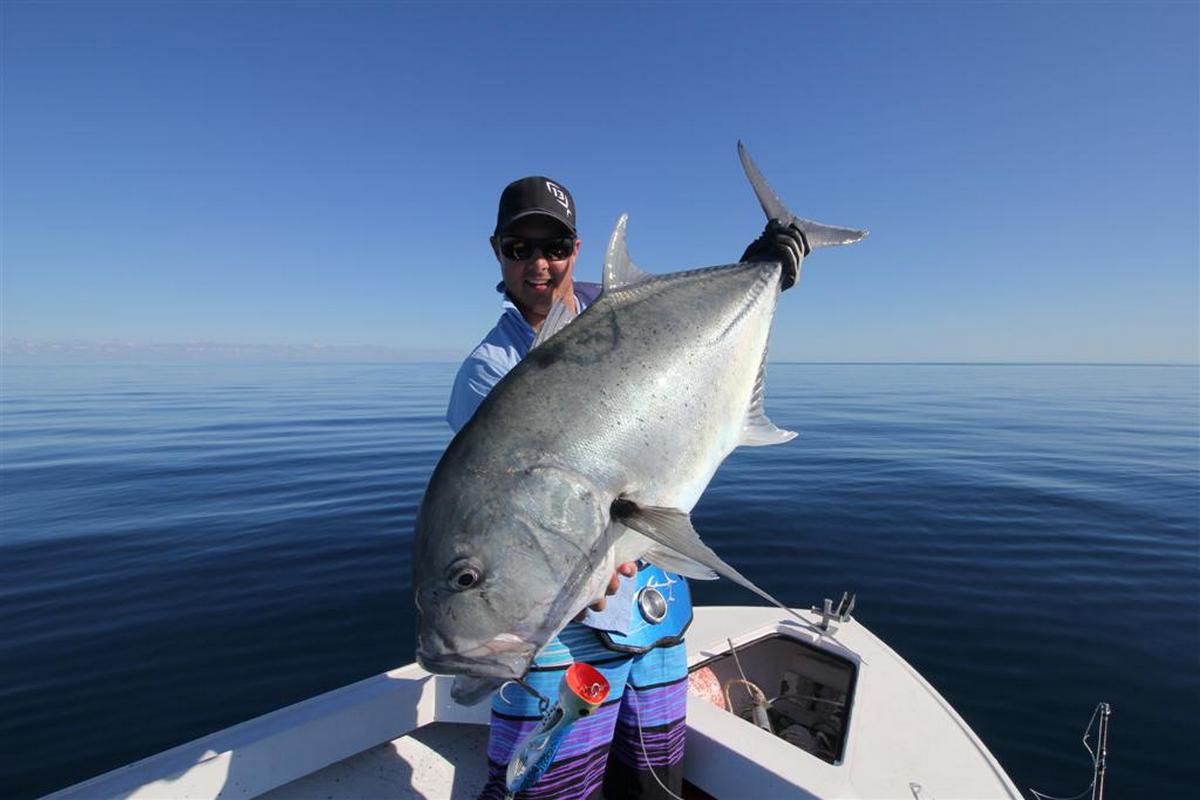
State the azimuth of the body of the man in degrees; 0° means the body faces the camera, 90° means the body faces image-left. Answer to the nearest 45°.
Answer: approximately 0°
